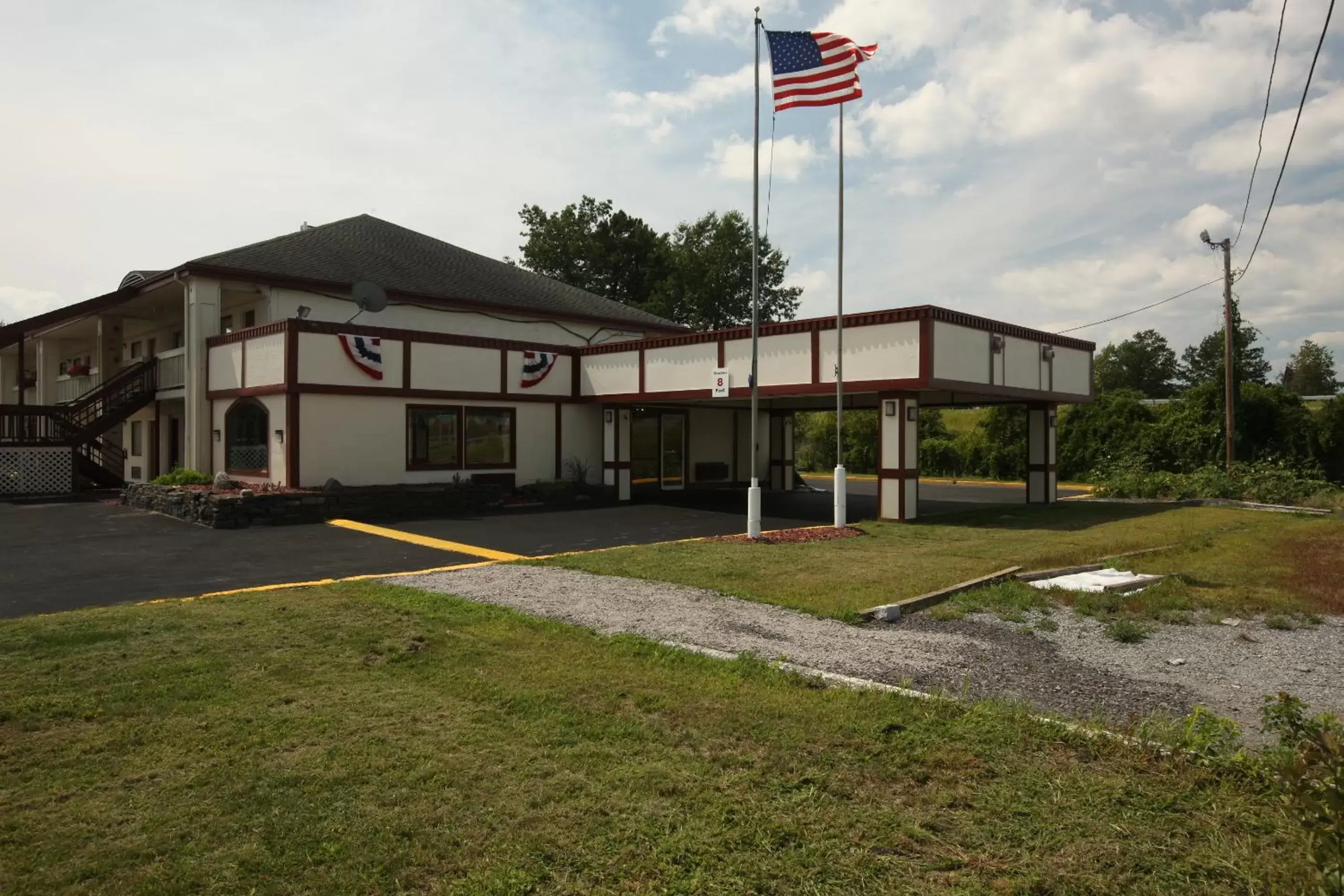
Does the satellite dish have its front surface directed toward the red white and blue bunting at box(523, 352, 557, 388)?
no

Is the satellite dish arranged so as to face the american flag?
no

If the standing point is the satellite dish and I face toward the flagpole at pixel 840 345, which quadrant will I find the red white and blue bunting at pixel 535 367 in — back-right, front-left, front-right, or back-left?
front-left

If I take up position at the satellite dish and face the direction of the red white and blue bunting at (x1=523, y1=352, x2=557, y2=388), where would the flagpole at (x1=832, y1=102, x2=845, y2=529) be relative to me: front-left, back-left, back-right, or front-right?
front-right

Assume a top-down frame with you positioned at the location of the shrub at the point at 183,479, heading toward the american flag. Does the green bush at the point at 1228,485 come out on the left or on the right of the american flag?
left

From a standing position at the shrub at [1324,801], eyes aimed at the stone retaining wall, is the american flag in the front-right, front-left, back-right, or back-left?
front-right
